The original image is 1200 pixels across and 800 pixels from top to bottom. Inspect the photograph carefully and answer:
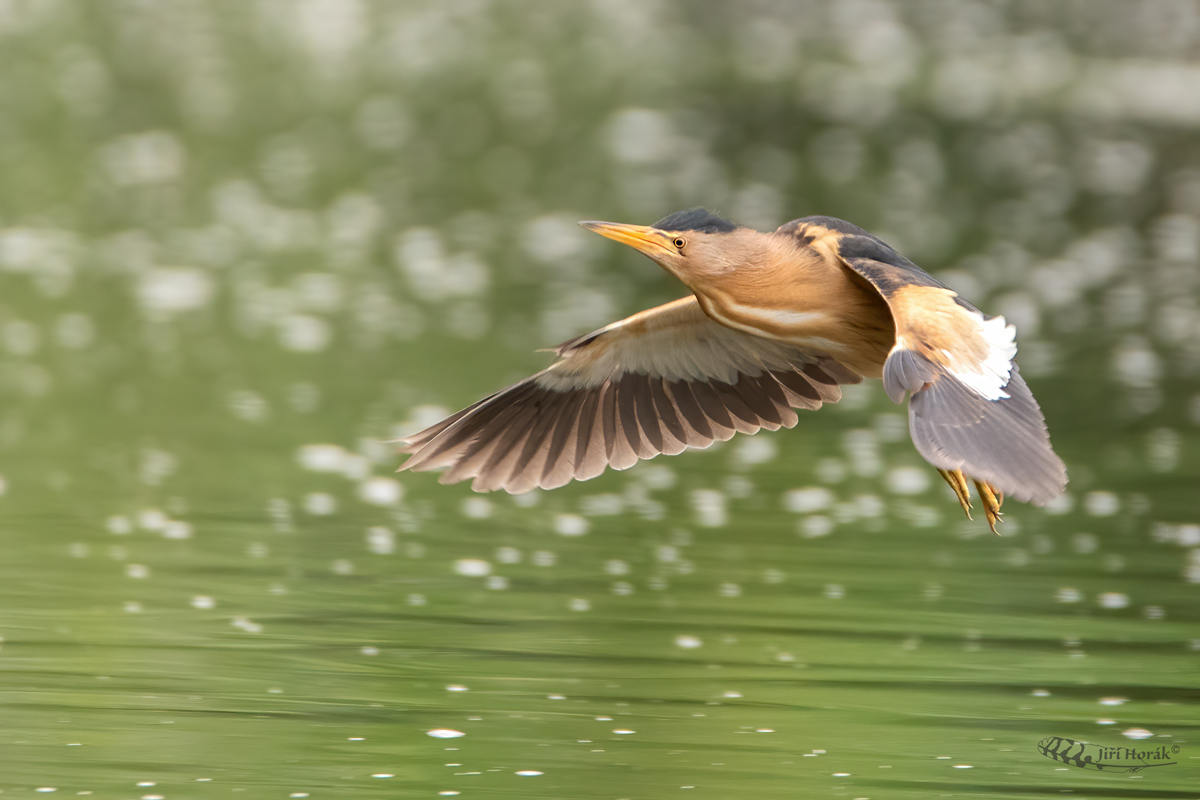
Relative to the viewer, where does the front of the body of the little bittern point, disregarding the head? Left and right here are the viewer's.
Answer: facing the viewer and to the left of the viewer
